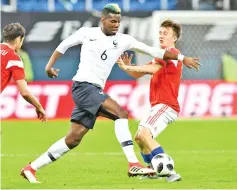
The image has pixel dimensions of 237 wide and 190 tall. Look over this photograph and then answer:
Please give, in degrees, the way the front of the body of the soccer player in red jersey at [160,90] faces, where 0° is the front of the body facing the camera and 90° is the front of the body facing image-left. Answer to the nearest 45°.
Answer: approximately 90°

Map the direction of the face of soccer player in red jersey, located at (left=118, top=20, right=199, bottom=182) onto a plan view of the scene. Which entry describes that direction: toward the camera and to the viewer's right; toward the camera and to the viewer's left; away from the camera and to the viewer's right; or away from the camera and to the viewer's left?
toward the camera and to the viewer's left
